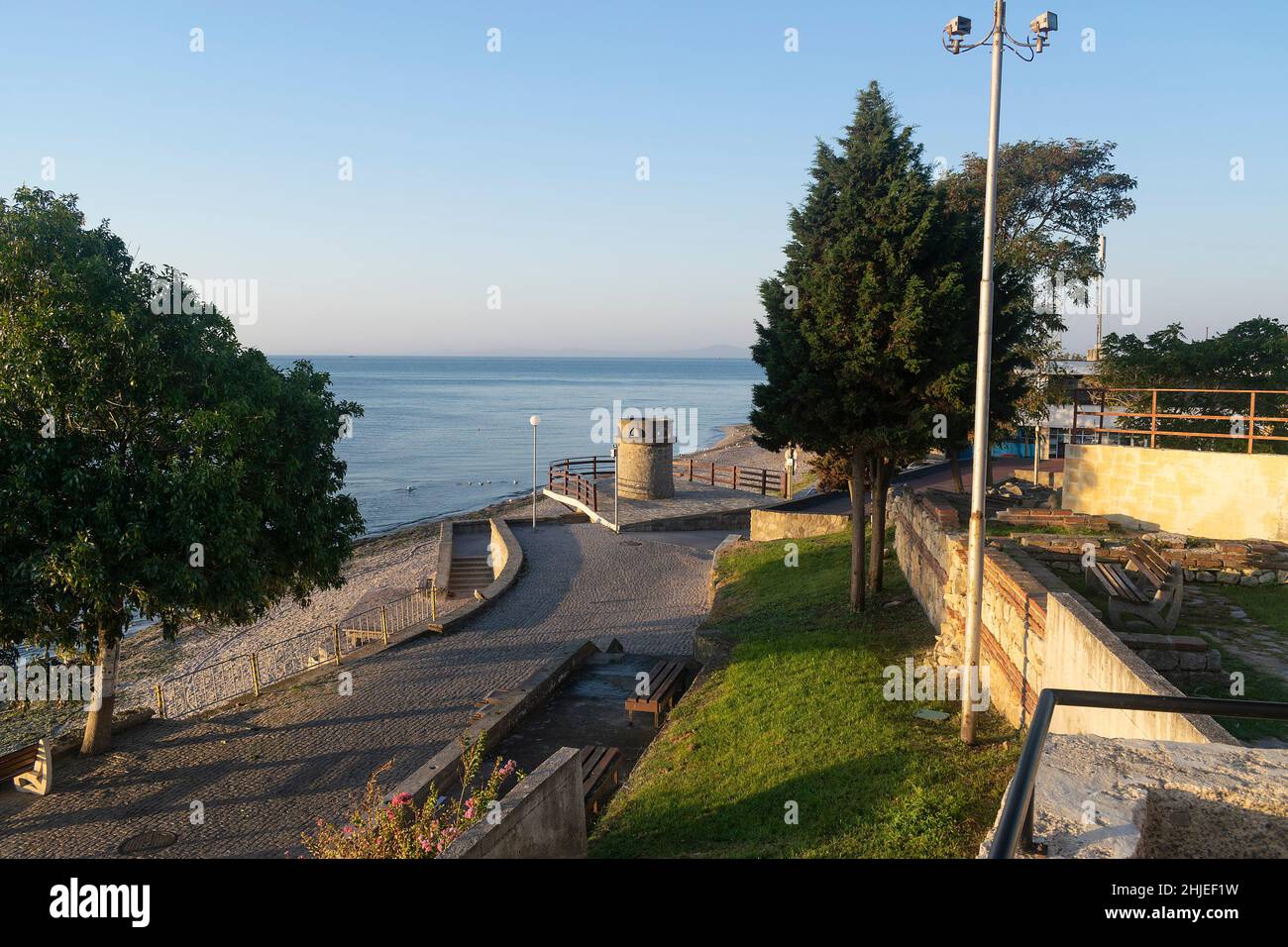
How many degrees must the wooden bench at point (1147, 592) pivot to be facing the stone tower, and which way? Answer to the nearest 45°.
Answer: approximately 45° to its right

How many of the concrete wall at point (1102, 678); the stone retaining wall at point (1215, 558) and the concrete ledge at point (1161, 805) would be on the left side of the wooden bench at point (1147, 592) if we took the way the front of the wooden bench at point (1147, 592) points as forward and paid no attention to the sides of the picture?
2

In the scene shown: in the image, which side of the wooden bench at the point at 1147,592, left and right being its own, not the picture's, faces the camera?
left

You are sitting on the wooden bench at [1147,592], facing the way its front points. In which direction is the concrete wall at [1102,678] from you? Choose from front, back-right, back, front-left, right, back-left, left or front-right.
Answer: left

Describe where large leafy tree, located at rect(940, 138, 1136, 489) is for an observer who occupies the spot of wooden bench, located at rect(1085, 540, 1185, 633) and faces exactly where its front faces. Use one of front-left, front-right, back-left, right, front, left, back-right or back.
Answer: right

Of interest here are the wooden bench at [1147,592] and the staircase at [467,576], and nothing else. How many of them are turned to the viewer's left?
1
